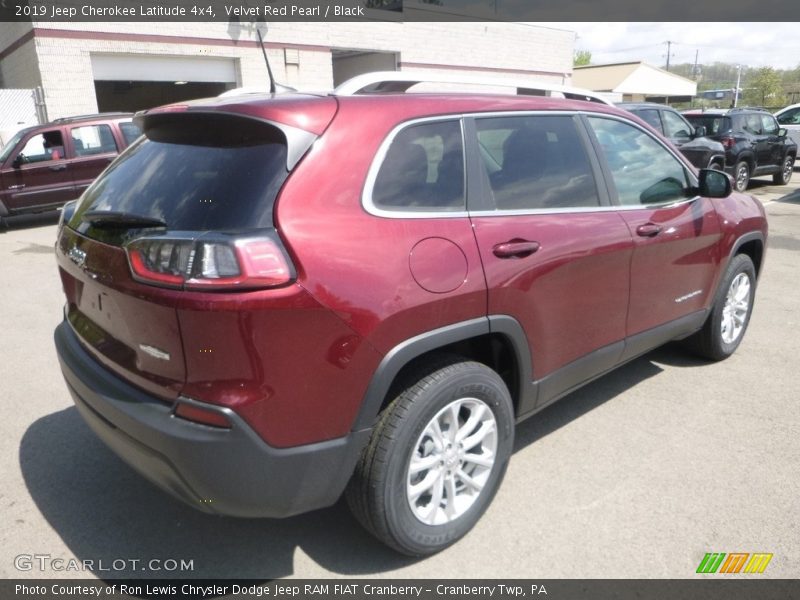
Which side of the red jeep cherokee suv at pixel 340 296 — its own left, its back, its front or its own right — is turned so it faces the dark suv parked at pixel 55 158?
left

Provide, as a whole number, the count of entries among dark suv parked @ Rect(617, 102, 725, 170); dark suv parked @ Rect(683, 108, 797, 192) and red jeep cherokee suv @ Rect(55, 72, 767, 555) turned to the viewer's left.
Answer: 0

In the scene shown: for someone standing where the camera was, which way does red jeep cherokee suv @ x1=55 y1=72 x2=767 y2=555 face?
facing away from the viewer and to the right of the viewer

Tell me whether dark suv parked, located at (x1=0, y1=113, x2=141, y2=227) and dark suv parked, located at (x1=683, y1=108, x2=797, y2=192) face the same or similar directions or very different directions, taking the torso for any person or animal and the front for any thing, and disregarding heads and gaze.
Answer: very different directions

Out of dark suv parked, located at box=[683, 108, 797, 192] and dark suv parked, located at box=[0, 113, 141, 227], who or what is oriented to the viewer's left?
dark suv parked, located at box=[0, 113, 141, 227]

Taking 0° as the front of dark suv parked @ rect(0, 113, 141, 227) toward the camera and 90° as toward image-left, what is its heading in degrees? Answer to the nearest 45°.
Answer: approximately 90°

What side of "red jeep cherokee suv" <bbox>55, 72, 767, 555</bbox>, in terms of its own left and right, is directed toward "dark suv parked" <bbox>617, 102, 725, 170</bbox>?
front

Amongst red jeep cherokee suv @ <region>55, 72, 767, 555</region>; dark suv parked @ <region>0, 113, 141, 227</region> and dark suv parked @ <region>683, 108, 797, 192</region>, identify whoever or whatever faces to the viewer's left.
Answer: dark suv parked @ <region>0, 113, 141, 227</region>

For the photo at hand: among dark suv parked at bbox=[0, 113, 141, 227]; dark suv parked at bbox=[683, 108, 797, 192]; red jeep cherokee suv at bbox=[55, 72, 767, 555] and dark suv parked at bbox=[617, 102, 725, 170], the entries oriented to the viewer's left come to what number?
1
